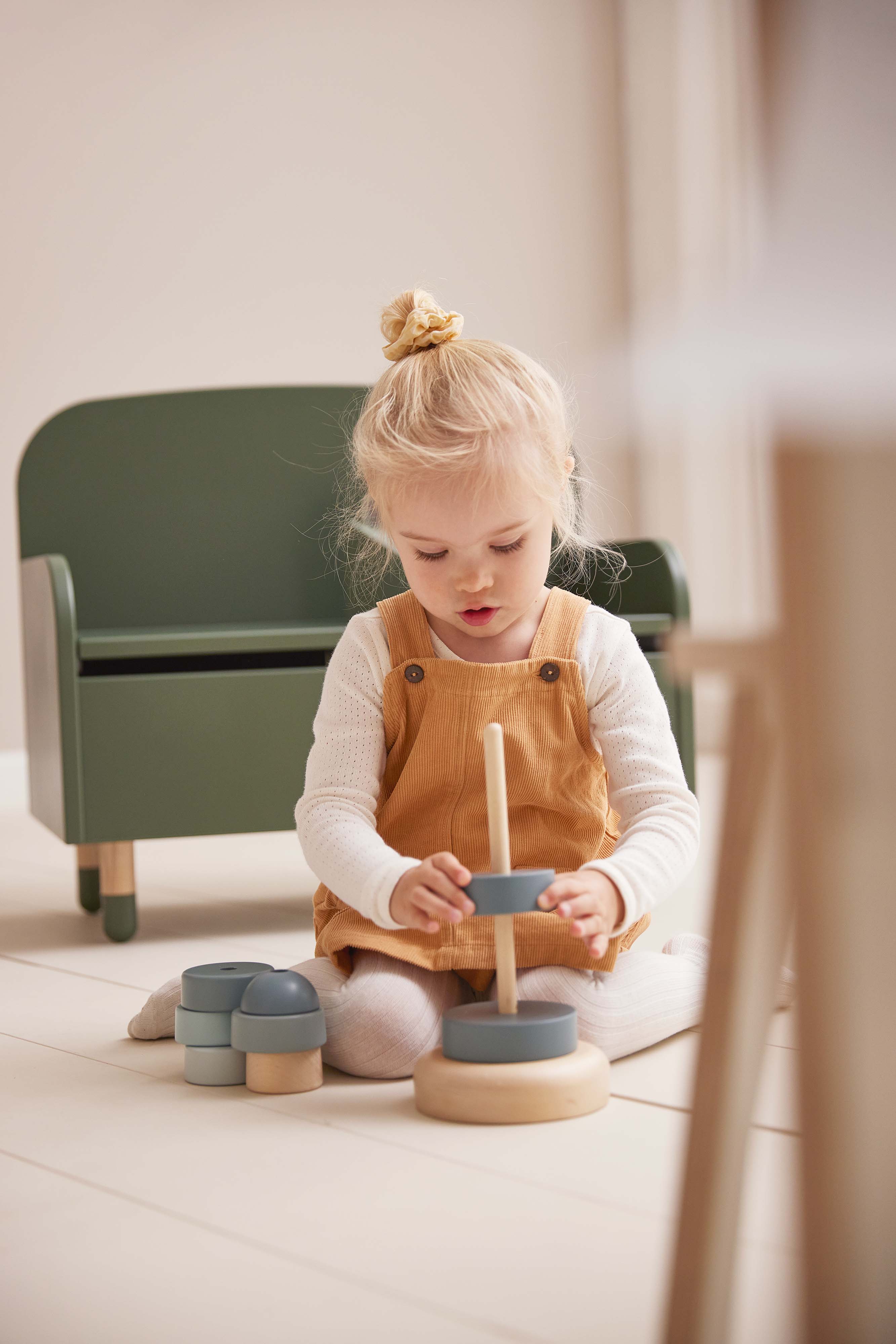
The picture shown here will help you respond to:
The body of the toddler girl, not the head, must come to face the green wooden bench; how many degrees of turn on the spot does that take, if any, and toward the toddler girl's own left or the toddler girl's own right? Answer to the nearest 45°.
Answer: approximately 135° to the toddler girl's own right

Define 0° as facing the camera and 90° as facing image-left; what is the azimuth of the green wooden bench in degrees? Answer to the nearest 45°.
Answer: approximately 0°

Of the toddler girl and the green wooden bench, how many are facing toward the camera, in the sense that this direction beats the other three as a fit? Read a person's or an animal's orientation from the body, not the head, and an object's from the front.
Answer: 2

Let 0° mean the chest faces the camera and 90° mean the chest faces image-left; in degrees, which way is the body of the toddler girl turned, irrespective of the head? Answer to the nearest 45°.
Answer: approximately 0°
